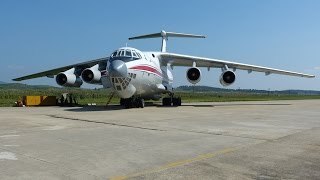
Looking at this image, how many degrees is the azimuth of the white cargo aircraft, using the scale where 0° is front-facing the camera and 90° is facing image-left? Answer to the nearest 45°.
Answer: approximately 0°

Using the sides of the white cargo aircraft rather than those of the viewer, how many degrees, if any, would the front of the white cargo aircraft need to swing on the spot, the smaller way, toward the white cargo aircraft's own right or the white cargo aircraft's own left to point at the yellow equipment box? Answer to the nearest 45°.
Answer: approximately 90° to the white cargo aircraft's own right
